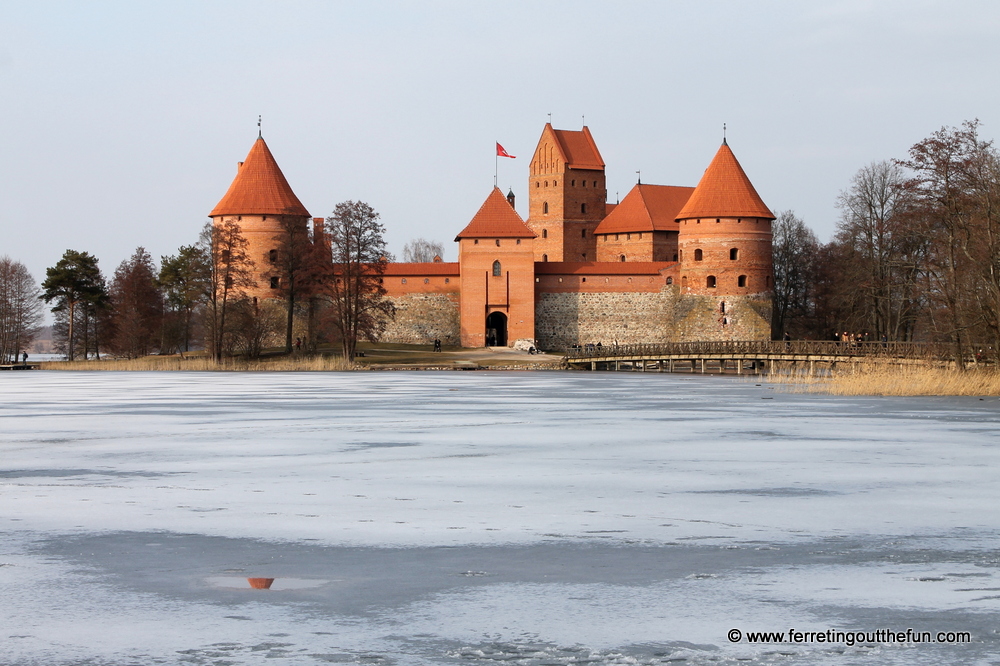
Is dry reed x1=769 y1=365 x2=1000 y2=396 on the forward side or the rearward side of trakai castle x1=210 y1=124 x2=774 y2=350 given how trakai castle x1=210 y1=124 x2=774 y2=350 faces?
on the forward side

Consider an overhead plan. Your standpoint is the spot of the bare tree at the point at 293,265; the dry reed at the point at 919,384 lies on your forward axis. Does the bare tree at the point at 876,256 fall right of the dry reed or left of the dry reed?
left

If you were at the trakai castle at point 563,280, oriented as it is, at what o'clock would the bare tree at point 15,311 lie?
The bare tree is roughly at 3 o'clock from the trakai castle.

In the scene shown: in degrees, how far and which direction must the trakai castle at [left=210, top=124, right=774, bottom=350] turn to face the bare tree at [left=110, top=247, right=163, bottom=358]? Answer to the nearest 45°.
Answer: approximately 90° to its right

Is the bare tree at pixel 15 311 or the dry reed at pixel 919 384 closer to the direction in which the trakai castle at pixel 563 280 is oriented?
the dry reed

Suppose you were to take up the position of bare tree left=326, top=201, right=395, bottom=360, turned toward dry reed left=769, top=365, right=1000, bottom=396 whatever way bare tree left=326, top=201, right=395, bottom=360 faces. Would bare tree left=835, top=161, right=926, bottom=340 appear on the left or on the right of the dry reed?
left

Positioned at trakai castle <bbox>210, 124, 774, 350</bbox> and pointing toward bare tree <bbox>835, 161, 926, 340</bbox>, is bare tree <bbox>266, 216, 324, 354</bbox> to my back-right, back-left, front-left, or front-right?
back-right

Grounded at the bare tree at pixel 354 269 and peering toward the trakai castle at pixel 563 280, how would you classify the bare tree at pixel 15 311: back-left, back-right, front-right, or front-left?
back-left

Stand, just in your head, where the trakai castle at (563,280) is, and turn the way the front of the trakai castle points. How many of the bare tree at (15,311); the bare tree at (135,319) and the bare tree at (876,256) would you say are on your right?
2

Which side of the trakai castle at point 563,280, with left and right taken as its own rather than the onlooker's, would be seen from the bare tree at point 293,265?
right

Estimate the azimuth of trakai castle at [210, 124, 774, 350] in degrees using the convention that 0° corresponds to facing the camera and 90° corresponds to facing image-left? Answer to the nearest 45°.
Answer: approximately 0°

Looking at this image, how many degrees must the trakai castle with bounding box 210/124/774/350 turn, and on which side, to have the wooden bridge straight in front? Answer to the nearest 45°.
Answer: approximately 45° to its left
